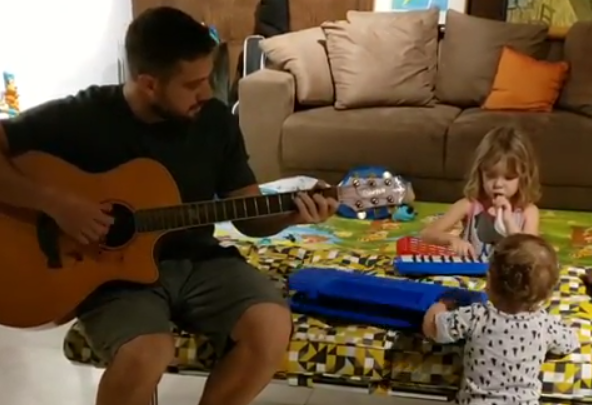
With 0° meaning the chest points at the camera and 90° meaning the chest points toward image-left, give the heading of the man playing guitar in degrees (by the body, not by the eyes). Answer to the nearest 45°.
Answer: approximately 315°

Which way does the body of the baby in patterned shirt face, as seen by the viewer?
away from the camera

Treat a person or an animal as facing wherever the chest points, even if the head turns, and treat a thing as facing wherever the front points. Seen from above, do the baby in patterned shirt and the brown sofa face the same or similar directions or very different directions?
very different directions

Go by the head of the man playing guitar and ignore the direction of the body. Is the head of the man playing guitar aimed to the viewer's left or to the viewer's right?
to the viewer's right

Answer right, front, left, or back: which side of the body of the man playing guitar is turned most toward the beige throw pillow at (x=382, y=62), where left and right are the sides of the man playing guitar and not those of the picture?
left

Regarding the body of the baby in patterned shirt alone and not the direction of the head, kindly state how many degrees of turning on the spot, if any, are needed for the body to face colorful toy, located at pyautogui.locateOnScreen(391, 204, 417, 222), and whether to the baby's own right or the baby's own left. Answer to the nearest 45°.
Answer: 0° — they already face it

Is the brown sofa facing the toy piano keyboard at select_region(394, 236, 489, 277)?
yes
